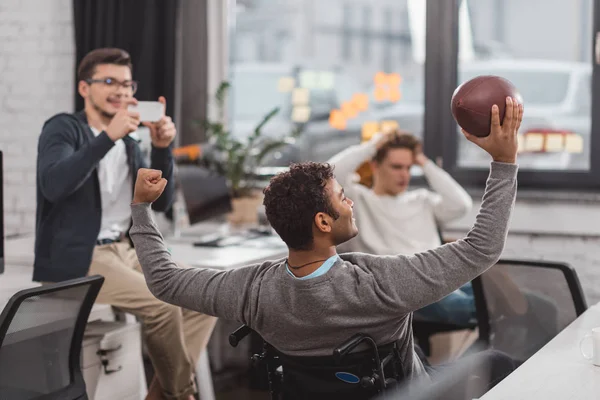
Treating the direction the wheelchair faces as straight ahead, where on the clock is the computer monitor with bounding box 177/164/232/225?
The computer monitor is roughly at 10 o'clock from the wheelchair.

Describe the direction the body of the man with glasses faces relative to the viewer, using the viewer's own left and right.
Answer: facing the viewer and to the right of the viewer

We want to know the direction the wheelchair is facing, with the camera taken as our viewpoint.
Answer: facing away from the viewer and to the right of the viewer

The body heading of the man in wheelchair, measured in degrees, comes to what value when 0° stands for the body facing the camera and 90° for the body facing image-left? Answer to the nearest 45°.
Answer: approximately 225°

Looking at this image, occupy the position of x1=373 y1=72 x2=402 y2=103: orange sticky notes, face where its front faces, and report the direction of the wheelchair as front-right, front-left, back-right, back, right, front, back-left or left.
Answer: front

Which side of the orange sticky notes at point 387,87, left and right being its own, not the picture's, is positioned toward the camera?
front

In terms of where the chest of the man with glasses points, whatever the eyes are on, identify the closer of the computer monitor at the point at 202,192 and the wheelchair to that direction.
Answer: the wheelchair

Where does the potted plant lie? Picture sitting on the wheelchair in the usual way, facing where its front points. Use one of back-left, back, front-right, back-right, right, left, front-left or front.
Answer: front-left

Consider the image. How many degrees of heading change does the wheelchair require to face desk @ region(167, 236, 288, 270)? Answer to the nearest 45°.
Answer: approximately 45° to its left

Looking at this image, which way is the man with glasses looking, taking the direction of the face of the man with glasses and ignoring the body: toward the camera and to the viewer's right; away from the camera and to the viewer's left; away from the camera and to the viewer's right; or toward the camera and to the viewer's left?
toward the camera and to the viewer's right

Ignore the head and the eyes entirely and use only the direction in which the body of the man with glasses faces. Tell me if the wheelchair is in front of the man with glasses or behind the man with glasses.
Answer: in front

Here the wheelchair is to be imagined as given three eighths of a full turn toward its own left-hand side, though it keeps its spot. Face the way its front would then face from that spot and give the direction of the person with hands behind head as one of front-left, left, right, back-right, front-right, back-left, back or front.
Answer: right
